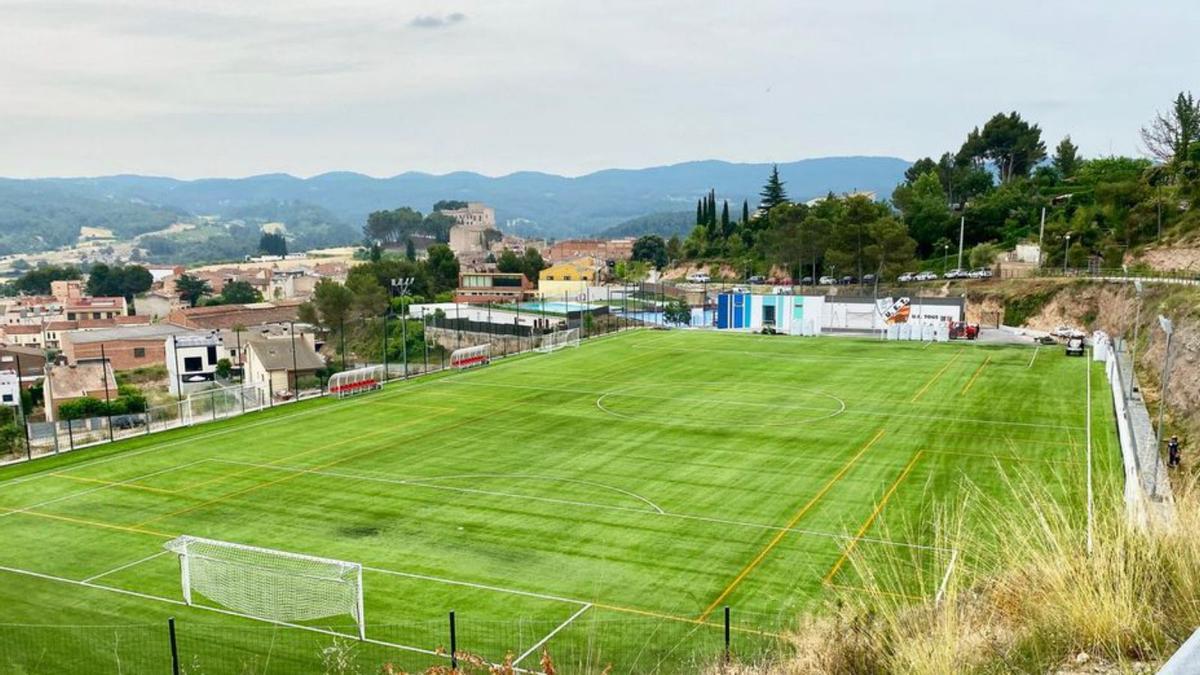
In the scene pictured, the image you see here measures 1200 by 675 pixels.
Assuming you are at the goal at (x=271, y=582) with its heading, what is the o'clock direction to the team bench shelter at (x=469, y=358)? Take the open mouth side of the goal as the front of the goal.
the team bench shelter at (x=469, y=358) is roughly at 11 o'clock from the goal at (x=271, y=582).

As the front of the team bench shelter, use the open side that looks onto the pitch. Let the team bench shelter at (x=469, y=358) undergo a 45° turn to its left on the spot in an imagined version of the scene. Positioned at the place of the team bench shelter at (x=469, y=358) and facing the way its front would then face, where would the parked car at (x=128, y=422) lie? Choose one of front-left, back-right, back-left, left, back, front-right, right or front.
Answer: back-right

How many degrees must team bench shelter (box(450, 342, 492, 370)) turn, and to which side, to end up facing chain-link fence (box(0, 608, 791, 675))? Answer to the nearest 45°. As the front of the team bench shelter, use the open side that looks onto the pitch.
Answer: approximately 45° to its right

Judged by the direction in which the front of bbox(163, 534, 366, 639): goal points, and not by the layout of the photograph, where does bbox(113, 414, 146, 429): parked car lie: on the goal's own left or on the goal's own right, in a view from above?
on the goal's own left

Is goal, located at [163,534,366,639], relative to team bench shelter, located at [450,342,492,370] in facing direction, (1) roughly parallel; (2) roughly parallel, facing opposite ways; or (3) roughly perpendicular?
roughly perpendicular

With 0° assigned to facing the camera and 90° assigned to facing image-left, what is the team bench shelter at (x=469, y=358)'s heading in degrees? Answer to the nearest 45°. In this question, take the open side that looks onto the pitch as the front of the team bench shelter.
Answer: approximately 315°

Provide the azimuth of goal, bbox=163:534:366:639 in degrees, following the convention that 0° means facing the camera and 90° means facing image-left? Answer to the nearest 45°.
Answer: approximately 225°
